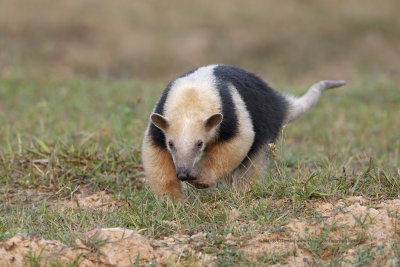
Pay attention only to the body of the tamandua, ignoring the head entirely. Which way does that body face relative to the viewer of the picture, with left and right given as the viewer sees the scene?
facing the viewer and to the left of the viewer
